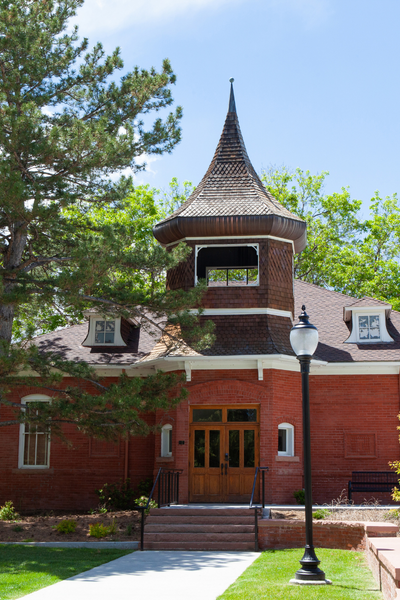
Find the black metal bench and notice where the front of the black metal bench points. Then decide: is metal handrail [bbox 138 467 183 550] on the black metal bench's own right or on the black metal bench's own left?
on the black metal bench's own right

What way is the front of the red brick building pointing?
toward the camera

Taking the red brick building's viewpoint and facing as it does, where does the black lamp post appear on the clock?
The black lamp post is roughly at 12 o'clock from the red brick building.

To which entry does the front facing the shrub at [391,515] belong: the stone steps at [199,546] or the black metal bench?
the black metal bench

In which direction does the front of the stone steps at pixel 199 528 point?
toward the camera

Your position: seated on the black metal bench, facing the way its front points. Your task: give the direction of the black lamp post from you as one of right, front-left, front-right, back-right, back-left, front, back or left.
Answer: front

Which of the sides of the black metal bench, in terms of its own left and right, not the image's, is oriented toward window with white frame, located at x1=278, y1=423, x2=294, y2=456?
right

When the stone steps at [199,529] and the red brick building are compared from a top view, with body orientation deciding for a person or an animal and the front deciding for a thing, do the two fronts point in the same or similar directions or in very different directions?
same or similar directions
